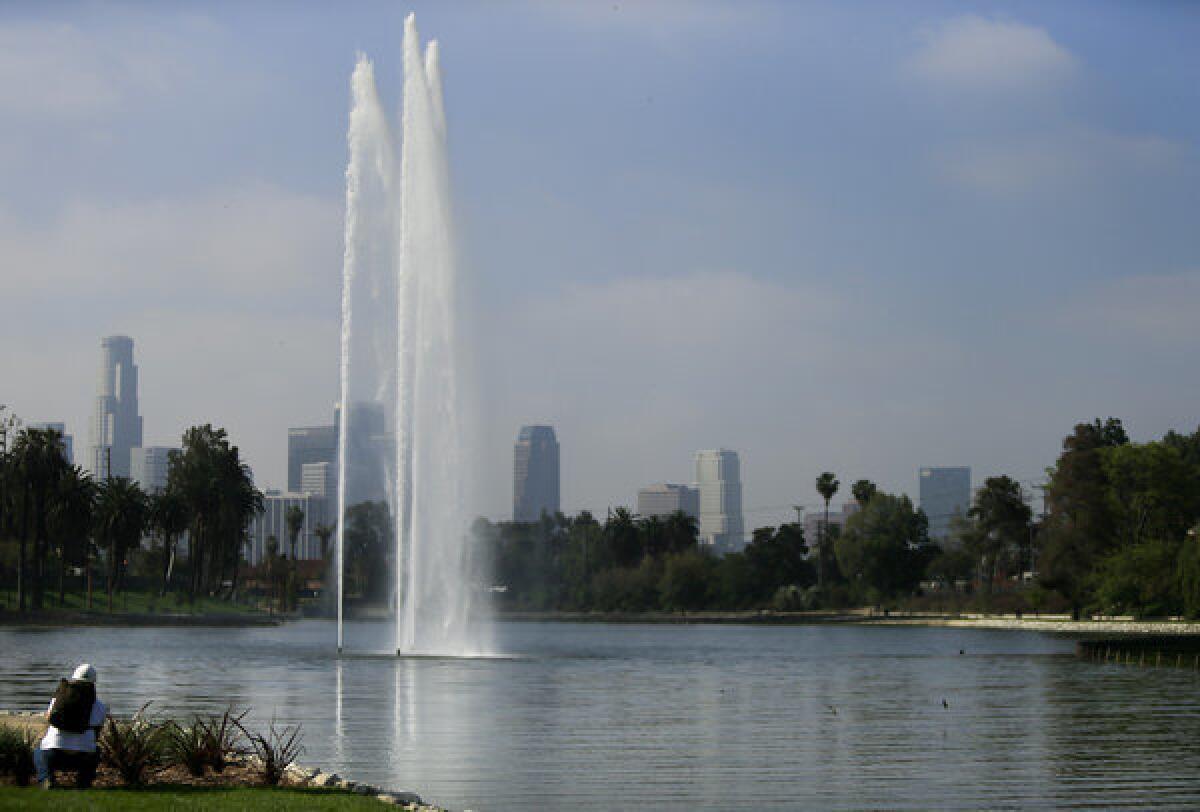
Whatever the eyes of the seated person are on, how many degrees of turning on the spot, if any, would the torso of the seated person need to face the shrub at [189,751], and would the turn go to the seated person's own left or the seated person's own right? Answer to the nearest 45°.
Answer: approximately 45° to the seated person's own right

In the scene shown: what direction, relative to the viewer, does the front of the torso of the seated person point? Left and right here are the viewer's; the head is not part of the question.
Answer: facing away from the viewer

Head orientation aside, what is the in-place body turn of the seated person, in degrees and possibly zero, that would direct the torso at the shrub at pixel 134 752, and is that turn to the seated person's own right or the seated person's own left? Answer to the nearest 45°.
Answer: approximately 45° to the seated person's own right
